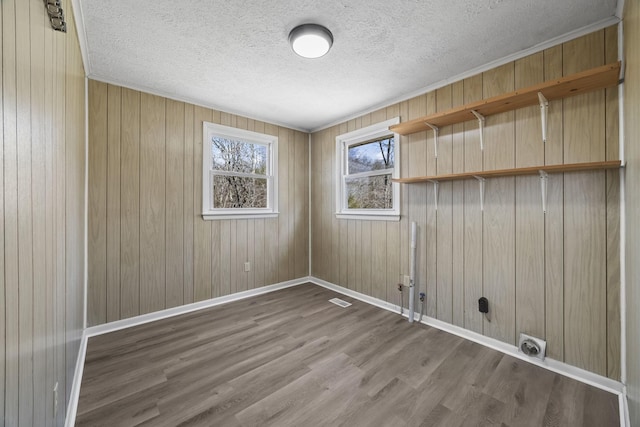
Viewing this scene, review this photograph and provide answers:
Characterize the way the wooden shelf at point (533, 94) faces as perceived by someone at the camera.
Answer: facing the viewer and to the left of the viewer

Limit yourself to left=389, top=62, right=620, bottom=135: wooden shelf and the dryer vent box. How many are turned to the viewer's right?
0

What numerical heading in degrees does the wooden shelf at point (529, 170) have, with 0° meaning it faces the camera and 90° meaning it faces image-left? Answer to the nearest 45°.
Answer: approximately 45°

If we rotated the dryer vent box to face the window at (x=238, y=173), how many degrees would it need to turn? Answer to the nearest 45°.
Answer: approximately 45° to its right

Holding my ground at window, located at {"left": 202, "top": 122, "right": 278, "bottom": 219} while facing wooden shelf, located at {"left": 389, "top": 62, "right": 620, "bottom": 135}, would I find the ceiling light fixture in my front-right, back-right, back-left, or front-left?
front-right

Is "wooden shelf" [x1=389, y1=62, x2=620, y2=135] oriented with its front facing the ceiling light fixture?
yes

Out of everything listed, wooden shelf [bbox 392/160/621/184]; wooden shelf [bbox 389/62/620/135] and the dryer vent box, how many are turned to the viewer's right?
0
